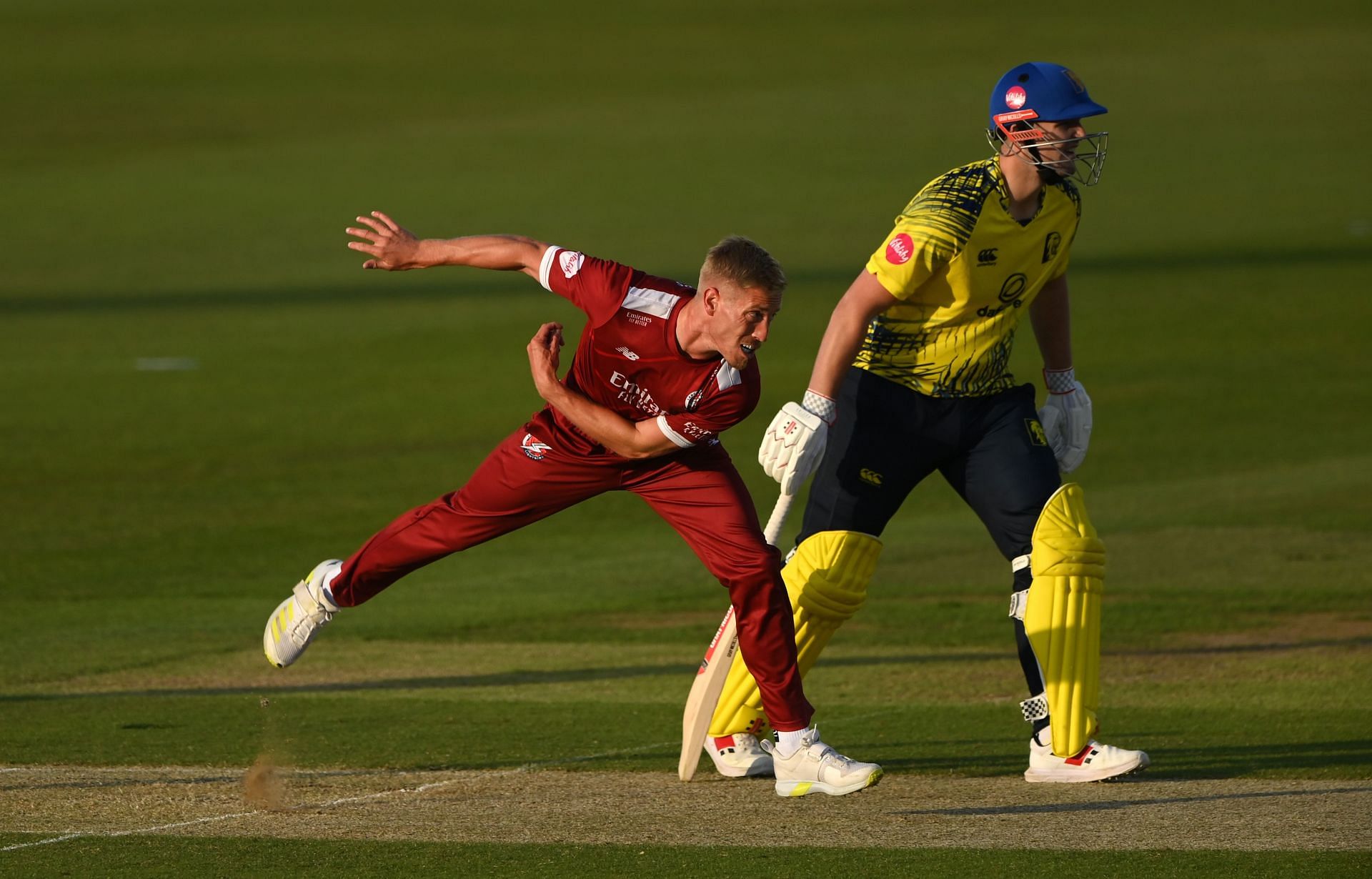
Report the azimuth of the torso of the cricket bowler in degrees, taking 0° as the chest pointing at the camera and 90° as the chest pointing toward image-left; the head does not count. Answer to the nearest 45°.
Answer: approximately 315°

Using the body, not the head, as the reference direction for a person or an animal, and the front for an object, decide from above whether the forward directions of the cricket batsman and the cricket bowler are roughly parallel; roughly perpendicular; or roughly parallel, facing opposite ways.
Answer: roughly parallel

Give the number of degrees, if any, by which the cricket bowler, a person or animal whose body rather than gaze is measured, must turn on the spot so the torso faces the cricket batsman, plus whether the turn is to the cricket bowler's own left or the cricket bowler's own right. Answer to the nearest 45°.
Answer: approximately 45° to the cricket bowler's own left

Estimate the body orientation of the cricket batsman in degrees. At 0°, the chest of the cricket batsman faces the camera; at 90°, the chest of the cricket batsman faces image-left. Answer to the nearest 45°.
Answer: approximately 315°

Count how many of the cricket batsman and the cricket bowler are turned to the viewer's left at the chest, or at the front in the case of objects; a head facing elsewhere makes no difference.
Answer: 0

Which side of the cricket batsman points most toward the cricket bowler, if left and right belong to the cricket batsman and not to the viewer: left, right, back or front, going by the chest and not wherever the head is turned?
right
